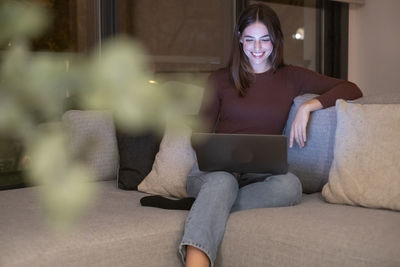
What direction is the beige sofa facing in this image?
toward the camera

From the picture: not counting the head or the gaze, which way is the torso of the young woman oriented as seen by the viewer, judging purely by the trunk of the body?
toward the camera

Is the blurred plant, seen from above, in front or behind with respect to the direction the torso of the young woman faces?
in front

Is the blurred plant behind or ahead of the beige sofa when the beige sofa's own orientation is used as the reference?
ahead

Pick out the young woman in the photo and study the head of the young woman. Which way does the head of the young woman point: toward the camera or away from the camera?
toward the camera
